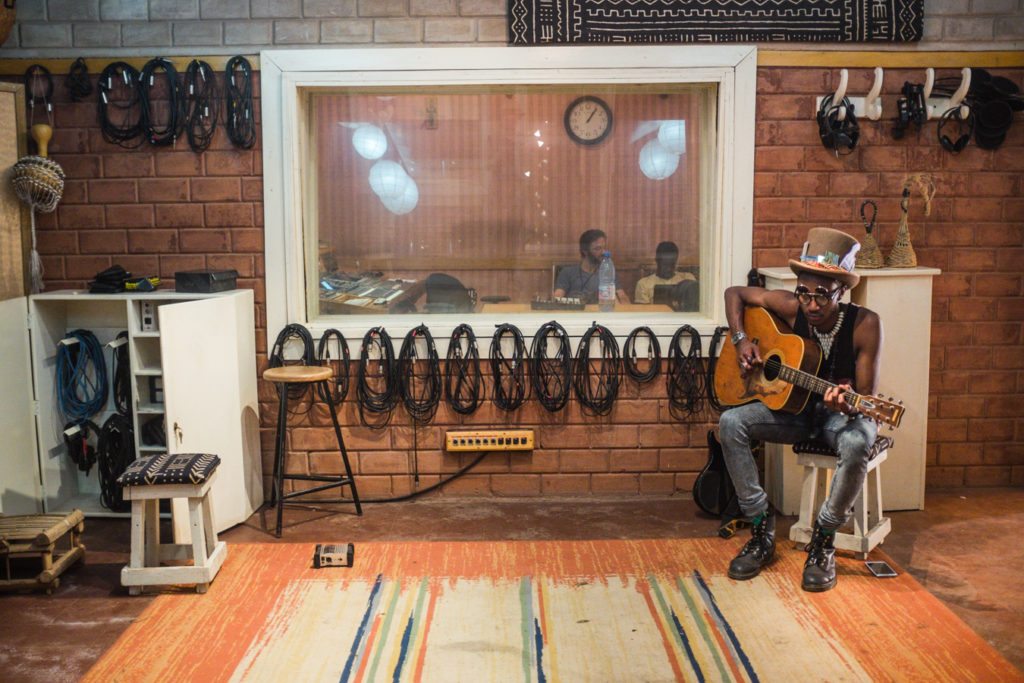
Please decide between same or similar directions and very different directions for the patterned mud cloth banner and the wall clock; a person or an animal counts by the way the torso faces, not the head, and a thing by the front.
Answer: same or similar directions

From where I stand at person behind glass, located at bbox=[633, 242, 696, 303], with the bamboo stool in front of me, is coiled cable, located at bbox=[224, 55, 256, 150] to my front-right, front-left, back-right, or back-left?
front-right

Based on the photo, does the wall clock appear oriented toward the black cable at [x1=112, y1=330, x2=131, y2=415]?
no

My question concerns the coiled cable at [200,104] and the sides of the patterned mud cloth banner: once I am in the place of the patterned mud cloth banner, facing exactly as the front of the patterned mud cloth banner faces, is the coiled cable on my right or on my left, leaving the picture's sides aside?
on my right

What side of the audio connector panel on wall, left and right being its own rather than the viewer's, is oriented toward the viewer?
front

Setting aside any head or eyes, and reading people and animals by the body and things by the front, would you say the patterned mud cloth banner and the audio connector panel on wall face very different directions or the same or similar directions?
same or similar directions

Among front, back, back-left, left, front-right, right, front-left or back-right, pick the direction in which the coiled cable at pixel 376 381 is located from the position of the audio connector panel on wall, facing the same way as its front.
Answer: right

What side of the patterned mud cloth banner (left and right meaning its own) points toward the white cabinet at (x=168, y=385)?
right

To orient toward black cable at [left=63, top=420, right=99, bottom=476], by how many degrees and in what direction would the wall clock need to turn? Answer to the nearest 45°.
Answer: approximately 90° to its right

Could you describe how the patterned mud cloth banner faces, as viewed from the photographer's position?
facing the viewer

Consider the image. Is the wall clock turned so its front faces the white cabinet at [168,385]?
no

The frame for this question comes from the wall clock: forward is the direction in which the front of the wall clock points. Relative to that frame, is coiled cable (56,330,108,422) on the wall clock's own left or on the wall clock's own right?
on the wall clock's own right
